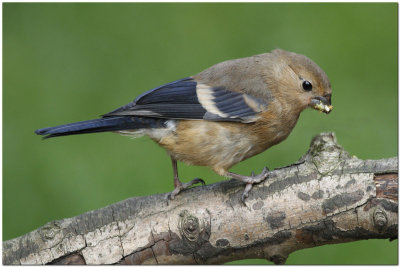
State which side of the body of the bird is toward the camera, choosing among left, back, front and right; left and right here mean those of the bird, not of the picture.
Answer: right
